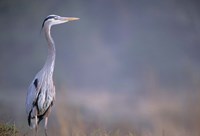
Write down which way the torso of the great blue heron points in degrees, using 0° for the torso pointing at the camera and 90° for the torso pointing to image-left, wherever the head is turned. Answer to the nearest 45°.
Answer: approximately 315°
